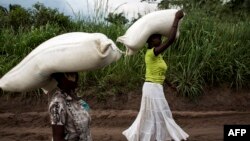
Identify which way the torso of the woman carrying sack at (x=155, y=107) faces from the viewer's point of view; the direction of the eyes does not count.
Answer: to the viewer's right
